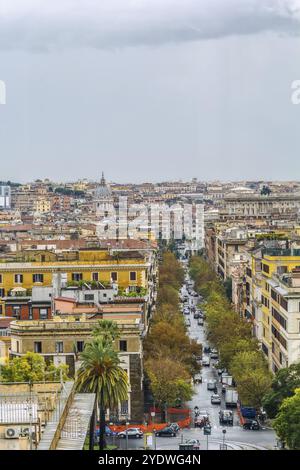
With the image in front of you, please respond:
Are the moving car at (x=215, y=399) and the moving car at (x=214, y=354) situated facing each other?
no

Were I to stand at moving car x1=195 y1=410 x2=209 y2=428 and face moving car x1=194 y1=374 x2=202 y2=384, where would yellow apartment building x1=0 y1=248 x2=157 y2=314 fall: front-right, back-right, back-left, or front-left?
front-left

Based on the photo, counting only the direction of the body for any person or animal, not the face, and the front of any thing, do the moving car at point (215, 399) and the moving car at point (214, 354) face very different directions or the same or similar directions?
same or similar directions
